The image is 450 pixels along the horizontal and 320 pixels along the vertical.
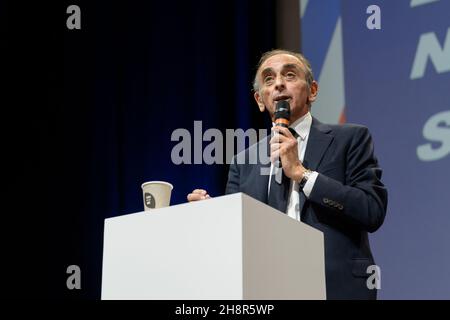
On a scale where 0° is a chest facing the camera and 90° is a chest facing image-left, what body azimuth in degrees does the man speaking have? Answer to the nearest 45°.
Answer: approximately 45°

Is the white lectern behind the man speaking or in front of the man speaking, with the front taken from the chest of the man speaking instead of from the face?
in front
